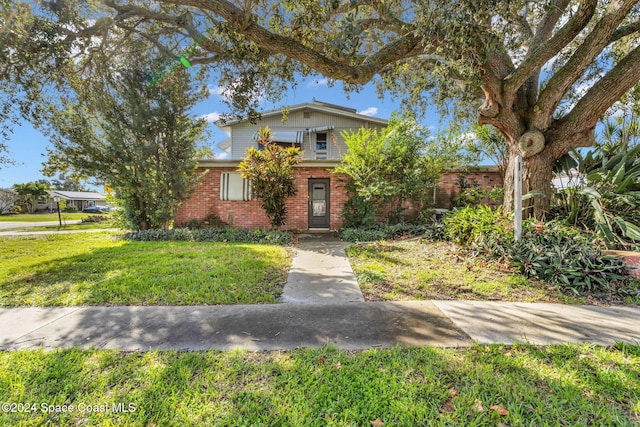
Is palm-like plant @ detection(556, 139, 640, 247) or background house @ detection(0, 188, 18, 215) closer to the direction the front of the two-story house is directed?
the palm-like plant

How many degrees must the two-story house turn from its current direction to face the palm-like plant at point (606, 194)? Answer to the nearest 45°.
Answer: approximately 45° to its left

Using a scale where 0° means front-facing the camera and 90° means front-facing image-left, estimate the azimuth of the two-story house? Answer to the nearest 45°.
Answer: approximately 0°

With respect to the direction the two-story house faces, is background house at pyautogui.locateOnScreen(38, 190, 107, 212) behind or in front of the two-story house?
behind

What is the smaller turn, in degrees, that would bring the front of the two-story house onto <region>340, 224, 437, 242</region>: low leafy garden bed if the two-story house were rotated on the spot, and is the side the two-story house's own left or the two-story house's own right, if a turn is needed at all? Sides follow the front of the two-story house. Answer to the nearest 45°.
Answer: approximately 45° to the two-story house's own left

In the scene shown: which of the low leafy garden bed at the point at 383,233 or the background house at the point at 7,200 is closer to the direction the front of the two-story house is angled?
the low leafy garden bed

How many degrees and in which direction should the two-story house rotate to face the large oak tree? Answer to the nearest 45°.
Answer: approximately 45° to its left

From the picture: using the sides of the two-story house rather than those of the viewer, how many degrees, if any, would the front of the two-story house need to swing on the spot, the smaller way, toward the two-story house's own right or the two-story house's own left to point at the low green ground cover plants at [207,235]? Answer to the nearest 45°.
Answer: approximately 45° to the two-story house's own right
